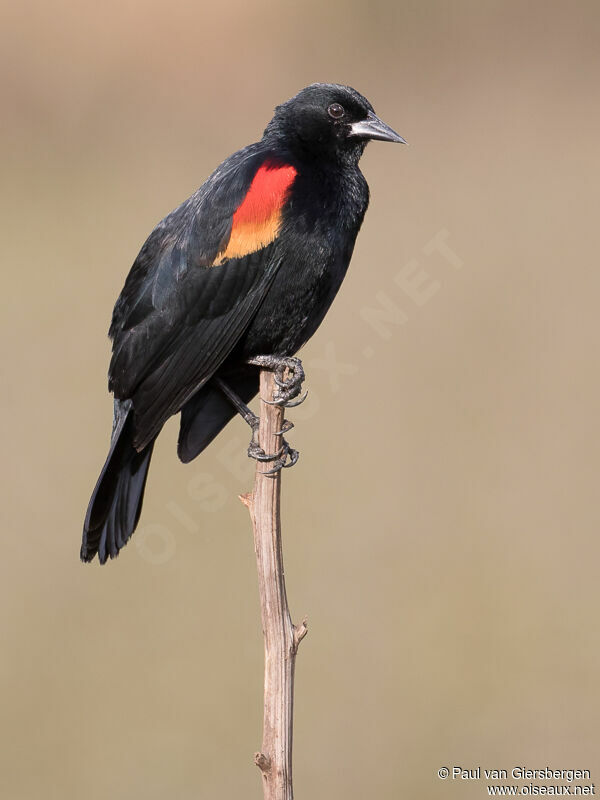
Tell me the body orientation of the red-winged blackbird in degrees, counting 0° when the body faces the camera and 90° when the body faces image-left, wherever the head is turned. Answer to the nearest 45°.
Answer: approximately 270°
